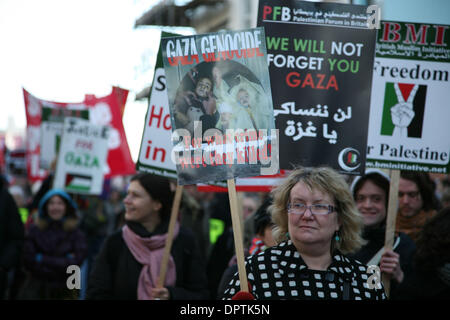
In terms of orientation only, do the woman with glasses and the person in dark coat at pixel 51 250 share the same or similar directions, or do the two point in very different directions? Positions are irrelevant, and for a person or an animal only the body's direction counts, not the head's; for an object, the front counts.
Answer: same or similar directions

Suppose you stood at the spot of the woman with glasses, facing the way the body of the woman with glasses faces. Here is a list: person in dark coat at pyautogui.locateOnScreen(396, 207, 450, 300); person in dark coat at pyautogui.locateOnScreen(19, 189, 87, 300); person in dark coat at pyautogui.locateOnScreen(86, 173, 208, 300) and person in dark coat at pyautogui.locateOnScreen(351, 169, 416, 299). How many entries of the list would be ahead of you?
0

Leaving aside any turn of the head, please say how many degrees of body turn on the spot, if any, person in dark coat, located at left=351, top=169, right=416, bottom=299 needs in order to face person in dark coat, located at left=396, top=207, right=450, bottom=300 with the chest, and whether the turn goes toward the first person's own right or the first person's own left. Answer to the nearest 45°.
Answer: approximately 45° to the first person's own left

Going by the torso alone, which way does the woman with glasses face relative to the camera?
toward the camera

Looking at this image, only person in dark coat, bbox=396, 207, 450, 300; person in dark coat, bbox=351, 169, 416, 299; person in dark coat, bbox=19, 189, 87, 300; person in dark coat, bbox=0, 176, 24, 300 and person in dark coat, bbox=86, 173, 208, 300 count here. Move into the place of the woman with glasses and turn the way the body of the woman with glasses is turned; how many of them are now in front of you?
0

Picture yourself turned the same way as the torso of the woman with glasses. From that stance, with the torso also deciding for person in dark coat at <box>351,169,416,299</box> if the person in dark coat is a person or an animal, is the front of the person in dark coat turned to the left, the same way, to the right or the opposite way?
the same way

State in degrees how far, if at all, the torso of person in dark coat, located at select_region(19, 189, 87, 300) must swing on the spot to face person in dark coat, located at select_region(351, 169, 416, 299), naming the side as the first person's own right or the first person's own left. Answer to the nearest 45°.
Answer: approximately 45° to the first person's own left

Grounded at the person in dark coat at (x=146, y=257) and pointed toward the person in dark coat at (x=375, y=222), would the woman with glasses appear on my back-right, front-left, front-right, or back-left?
front-right

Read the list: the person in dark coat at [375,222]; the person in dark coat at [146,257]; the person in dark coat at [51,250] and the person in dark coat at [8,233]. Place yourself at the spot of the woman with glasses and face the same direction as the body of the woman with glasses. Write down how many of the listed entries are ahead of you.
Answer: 0

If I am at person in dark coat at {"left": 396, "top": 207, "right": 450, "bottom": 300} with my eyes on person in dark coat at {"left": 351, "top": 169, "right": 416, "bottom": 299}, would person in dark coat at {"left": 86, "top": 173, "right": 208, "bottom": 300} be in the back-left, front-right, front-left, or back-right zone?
front-left

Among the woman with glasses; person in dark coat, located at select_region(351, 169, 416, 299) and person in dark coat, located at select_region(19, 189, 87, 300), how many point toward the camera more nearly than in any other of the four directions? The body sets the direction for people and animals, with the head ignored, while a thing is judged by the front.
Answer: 3

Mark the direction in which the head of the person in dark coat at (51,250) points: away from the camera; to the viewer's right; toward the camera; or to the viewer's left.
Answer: toward the camera

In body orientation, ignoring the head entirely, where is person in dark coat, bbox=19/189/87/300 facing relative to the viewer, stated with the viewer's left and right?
facing the viewer

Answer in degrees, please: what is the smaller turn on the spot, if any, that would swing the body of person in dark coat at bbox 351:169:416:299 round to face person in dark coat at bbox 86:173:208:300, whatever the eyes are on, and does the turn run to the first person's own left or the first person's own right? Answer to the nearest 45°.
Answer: approximately 90° to the first person's own right

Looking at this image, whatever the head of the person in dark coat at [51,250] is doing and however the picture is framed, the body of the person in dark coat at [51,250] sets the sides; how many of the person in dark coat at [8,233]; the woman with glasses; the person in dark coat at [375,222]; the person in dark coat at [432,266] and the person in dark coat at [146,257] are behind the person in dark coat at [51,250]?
0

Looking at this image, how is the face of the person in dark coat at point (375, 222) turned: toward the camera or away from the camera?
toward the camera

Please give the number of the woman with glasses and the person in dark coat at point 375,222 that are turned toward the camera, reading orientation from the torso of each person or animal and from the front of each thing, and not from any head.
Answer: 2
